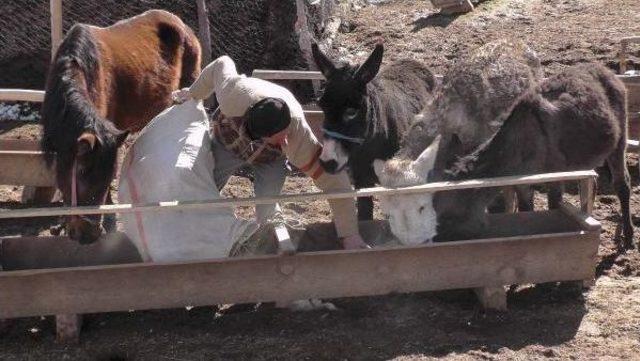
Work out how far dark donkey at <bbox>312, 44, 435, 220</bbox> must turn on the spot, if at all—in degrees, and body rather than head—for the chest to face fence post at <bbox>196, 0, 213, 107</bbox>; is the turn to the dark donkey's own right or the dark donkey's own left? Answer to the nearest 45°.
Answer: approximately 90° to the dark donkey's own right

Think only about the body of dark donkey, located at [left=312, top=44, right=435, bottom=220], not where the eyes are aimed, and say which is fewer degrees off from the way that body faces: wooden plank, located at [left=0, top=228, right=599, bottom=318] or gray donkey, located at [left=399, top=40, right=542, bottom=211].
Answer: the wooden plank

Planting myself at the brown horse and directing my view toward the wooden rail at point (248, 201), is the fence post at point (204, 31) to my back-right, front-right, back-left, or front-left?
back-left

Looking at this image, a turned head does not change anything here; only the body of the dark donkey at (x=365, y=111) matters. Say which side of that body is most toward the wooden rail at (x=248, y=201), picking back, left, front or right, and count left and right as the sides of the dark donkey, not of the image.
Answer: front

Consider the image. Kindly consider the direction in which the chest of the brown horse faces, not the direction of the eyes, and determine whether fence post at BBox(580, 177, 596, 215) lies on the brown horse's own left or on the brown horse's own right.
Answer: on the brown horse's own left

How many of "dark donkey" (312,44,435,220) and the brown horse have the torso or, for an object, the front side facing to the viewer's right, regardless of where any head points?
0

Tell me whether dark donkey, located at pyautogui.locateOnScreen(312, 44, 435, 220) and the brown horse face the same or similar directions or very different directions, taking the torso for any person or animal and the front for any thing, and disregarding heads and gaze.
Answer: same or similar directions

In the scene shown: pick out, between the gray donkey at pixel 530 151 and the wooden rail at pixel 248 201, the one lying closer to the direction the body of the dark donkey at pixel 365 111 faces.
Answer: the wooden rail

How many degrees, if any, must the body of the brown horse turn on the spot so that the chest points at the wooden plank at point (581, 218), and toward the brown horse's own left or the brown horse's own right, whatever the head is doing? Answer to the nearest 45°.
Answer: approximately 90° to the brown horse's own left

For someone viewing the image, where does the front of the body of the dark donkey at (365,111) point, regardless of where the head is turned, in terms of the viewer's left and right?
facing the viewer and to the left of the viewer

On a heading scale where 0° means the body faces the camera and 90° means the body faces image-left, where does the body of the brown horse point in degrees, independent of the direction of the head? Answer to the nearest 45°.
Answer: approximately 45°
